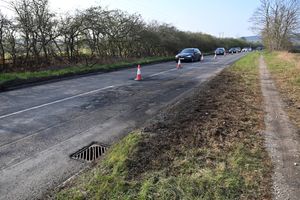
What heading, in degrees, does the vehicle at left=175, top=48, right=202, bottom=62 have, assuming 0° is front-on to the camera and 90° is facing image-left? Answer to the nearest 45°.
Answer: approximately 45°

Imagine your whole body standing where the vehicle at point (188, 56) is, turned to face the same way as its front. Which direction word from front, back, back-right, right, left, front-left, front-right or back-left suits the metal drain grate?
front-left
